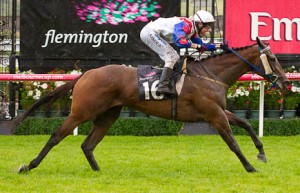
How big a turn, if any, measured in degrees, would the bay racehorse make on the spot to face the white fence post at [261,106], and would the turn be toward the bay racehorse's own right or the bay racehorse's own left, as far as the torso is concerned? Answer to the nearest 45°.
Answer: approximately 90° to the bay racehorse's own left

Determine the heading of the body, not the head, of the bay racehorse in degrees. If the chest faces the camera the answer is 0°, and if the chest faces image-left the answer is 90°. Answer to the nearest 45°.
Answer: approximately 270°

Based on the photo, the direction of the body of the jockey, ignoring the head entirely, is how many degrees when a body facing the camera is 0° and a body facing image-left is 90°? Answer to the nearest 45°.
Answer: approximately 270°

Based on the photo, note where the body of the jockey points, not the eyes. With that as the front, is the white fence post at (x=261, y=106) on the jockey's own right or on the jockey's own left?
on the jockey's own left
